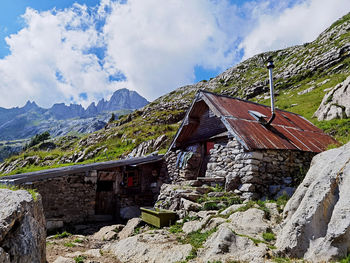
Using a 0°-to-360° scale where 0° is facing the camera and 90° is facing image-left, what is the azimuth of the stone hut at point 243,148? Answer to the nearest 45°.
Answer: approximately 45°

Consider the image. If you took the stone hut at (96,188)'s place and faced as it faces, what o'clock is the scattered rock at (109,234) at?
The scattered rock is roughly at 12 o'clock from the stone hut.

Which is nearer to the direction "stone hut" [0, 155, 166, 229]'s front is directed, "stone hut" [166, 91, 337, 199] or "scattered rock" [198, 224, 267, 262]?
the scattered rock

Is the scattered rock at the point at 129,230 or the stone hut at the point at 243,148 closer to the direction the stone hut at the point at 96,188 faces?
the scattered rock

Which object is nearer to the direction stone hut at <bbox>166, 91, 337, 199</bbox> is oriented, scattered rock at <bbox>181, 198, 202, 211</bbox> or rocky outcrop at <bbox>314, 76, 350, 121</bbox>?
the scattered rock

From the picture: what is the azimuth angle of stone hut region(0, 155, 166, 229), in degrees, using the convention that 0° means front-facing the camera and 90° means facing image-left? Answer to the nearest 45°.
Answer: approximately 0°

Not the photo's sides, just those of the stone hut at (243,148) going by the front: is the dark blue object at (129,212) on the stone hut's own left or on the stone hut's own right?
on the stone hut's own right

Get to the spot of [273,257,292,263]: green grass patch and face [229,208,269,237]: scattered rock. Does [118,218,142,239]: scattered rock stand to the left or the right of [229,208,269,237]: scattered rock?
left
